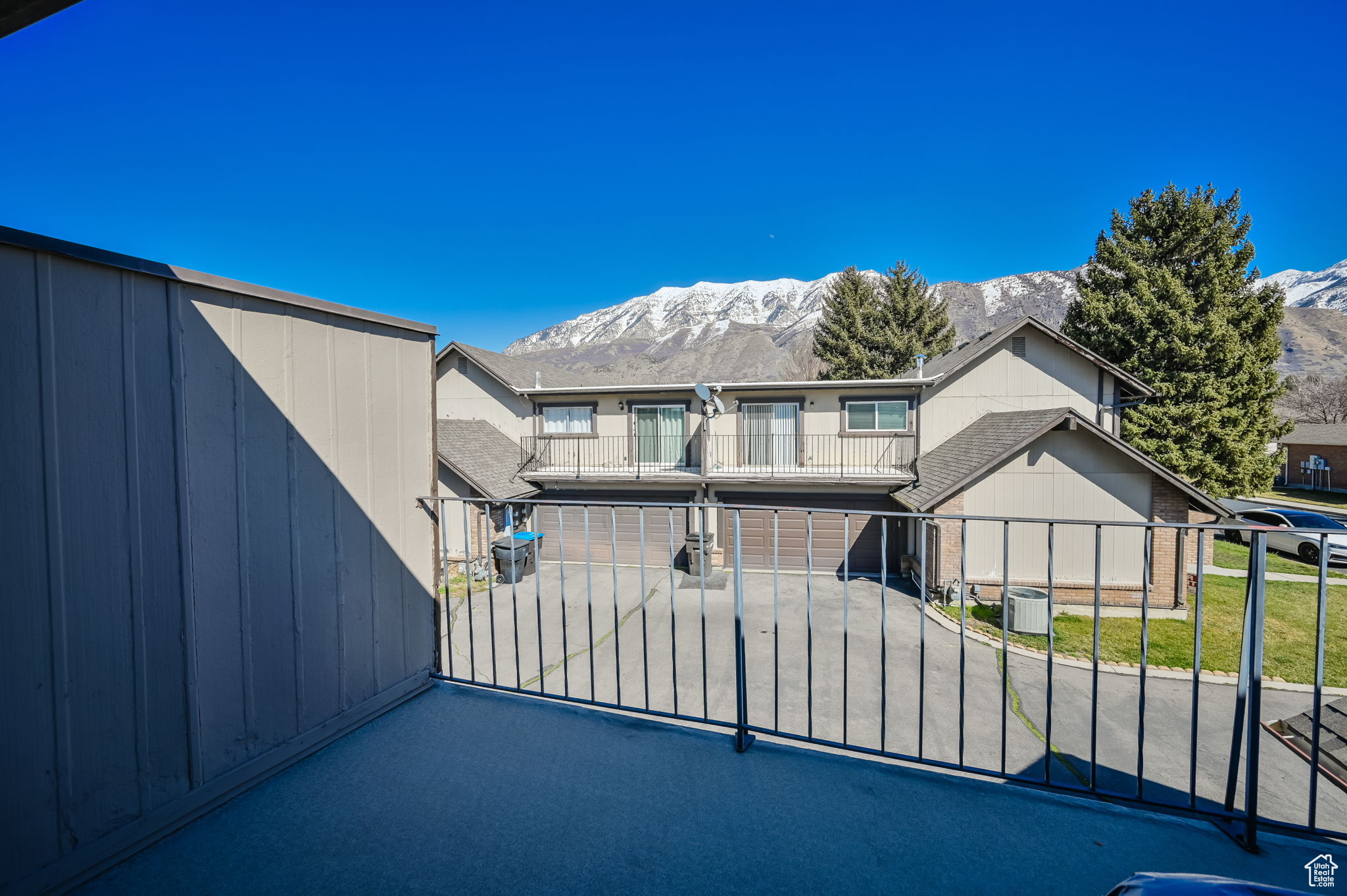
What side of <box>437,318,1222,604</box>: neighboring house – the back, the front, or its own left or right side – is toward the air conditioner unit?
front

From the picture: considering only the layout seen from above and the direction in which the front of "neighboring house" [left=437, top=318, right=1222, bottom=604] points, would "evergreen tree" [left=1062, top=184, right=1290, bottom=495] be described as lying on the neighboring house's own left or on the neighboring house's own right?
on the neighboring house's own left

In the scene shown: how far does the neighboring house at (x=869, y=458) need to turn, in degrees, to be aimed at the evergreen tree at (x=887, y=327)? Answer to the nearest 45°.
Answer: approximately 180°

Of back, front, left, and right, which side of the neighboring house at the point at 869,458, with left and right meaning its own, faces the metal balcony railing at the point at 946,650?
front

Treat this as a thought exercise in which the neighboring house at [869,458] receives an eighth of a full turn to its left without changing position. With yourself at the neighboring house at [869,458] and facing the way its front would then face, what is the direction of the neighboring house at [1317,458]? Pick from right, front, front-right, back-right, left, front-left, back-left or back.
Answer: left

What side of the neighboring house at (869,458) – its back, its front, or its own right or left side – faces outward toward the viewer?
front

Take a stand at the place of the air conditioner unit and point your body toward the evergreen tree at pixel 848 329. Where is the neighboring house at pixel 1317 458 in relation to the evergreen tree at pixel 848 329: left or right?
right

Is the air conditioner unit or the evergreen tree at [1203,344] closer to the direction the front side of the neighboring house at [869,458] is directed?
the air conditioner unit

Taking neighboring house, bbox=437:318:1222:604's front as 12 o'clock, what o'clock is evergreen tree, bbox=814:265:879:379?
The evergreen tree is roughly at 6 o'clock from the neighboring house.

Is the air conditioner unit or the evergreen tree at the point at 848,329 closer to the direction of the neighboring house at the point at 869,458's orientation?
the air conditioner unit
